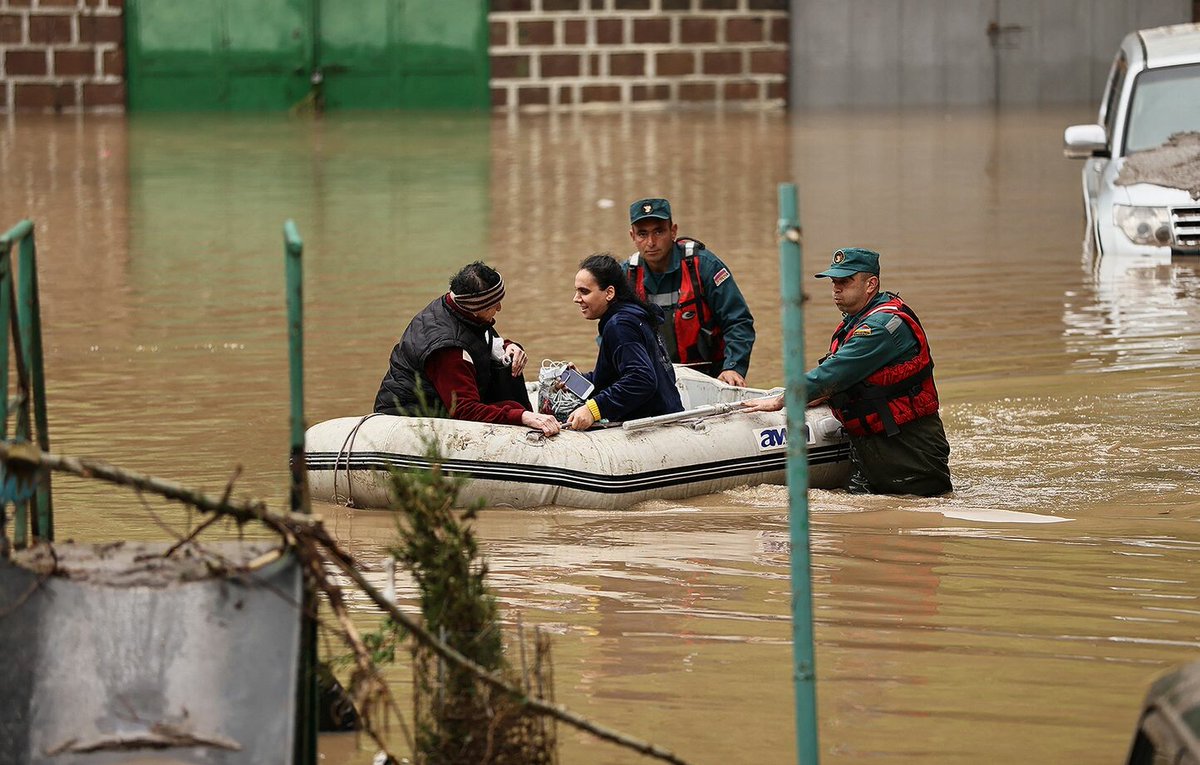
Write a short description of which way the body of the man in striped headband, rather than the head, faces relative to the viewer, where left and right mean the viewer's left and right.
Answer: facing to the right of the viewer

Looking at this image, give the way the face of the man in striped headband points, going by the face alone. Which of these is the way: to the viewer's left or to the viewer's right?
to the viewer's right

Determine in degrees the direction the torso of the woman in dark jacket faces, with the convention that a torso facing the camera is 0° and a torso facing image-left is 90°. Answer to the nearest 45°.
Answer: approximately 90°

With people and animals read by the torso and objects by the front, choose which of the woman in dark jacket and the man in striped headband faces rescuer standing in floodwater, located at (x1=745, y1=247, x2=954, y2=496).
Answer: the man in striped headband

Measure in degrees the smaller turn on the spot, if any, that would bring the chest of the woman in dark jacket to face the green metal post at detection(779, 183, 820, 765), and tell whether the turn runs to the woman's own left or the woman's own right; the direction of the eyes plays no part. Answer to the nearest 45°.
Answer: approximately 90° to the woman's own left

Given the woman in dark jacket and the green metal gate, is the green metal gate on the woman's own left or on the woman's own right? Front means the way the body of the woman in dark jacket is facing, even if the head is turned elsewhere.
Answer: on the woman's own right

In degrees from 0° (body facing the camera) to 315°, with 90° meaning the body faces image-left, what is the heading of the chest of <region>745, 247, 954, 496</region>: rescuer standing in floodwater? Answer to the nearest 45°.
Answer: approximately 90°

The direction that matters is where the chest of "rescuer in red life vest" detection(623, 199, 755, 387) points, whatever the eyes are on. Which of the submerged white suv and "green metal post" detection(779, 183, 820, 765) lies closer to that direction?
the green metal post
